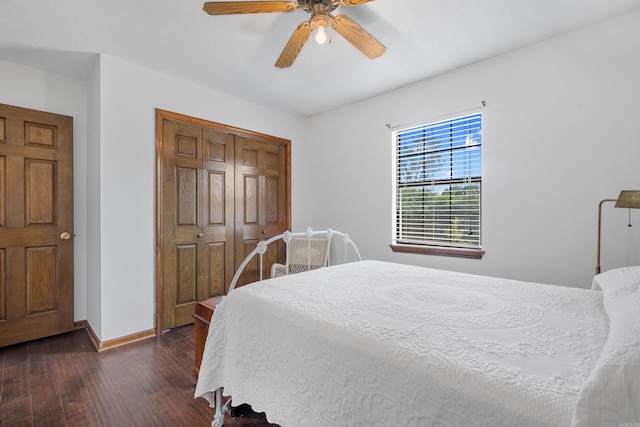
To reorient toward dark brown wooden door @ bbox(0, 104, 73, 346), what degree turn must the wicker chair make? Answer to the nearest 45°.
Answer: approximately 45° to its right

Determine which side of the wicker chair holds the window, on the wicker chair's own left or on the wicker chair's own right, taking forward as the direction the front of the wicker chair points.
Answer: on the wicker chair's own left

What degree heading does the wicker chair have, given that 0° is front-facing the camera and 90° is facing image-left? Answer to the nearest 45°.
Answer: approximately 45°

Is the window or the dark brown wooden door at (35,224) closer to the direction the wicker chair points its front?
the dark brown wooden door

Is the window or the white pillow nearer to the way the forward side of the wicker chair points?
the white pillow

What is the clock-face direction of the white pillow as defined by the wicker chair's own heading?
The white pillow is roughly at 10 o'clock from the wicker chair.

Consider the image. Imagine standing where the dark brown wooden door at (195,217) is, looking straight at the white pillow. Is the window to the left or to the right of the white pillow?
left

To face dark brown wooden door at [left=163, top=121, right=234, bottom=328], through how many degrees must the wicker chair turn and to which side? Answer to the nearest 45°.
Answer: approximately 45° to its right

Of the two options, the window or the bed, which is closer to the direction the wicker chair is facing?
the bed
